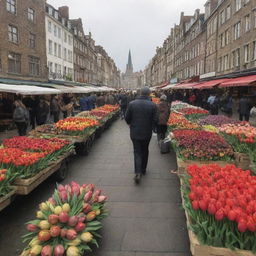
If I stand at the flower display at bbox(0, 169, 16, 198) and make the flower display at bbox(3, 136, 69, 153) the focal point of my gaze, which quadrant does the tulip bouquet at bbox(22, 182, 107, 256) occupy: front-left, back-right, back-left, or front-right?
back-right

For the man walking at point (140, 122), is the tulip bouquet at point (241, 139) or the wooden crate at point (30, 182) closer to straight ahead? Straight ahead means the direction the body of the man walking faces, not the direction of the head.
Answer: the tulip bouquet

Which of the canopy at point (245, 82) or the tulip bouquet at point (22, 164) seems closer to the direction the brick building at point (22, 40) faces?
the canopy

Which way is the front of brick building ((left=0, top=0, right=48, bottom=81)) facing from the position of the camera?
facing the viewer and to the right of the viewer

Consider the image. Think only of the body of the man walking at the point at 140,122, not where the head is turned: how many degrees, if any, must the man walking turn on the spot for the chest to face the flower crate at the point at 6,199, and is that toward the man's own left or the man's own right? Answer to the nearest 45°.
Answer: approximately 135° to the man's own left

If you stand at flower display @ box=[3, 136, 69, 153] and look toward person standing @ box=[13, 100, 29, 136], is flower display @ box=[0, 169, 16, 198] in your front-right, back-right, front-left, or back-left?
back-left

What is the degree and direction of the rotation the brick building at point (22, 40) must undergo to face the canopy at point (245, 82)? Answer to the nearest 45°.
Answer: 0° — it already faces it

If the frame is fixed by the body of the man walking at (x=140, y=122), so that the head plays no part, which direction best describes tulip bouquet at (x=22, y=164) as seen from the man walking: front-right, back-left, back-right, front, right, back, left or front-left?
back-left

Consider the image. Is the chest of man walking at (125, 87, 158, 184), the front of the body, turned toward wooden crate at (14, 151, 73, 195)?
no

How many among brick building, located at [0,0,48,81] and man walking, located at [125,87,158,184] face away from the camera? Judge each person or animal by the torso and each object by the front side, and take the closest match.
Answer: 1

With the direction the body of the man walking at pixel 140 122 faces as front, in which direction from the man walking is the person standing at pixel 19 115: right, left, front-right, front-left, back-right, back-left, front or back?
front-left

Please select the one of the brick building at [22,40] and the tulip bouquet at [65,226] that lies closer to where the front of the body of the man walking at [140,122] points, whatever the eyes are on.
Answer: the brick building

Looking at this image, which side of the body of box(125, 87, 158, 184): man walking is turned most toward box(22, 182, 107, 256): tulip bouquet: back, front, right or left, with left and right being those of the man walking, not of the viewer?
back

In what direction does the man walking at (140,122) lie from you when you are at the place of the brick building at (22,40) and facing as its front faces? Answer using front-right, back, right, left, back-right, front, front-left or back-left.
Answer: front-right

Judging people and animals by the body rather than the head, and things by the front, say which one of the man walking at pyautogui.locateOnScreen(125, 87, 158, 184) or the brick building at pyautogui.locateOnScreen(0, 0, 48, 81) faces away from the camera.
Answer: the man walking

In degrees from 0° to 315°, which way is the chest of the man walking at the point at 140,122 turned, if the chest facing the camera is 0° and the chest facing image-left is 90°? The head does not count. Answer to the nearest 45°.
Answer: approximately 180°

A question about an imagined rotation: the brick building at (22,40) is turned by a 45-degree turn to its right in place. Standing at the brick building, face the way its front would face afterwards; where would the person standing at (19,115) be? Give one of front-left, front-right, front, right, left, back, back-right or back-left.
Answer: front

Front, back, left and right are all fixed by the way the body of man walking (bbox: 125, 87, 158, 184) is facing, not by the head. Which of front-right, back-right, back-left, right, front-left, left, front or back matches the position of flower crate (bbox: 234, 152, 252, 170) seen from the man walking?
right

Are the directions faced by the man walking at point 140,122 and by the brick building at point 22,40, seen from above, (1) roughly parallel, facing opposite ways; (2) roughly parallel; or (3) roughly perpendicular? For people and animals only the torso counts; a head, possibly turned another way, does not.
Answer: roughly perpendicular
